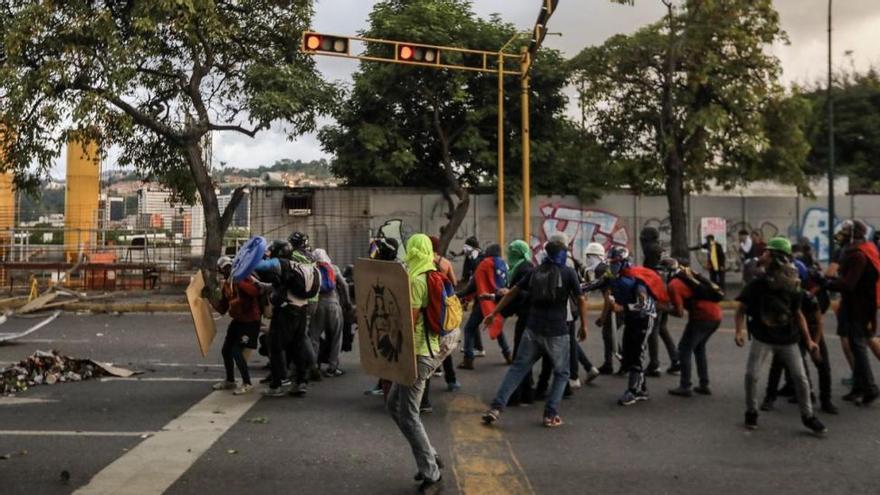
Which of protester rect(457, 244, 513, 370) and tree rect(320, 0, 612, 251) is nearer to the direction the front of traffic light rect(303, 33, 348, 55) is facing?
the protester

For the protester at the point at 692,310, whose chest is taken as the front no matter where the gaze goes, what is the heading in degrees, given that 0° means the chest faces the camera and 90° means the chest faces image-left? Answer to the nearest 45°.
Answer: approximately 90°

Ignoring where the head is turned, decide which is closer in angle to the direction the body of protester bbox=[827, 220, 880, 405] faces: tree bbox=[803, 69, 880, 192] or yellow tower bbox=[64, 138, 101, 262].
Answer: the yellow tower

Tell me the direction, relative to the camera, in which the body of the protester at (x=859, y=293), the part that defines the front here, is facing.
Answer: to the viewer's left

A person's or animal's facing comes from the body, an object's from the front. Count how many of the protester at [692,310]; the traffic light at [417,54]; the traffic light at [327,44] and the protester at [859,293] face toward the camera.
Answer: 2

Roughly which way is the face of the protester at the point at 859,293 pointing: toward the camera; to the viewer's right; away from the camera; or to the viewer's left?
to the viewer's left
